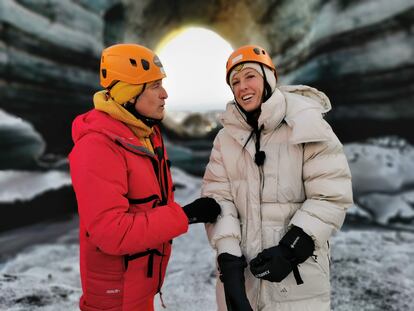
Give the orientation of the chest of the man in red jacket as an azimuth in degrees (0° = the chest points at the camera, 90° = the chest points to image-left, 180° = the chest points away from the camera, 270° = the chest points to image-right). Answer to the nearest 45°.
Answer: approximately 270°

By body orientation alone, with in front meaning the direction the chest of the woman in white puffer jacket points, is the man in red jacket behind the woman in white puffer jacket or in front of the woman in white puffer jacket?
in front

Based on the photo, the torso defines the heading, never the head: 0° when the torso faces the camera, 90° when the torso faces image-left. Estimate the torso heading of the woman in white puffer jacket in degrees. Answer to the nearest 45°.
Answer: approximately 45°

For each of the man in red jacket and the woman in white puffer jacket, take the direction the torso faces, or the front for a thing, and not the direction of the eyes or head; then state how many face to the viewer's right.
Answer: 1

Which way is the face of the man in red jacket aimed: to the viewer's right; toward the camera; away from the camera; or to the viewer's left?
to the viewer's right

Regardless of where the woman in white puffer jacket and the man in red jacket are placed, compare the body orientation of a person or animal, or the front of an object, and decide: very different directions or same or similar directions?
very different directions

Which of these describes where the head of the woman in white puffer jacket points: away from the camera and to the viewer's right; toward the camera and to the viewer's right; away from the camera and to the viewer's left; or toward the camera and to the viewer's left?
toward the camera and to the viewer's left

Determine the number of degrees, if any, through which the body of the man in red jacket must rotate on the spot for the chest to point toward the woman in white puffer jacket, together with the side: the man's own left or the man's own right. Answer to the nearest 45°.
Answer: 0° — they already face them
